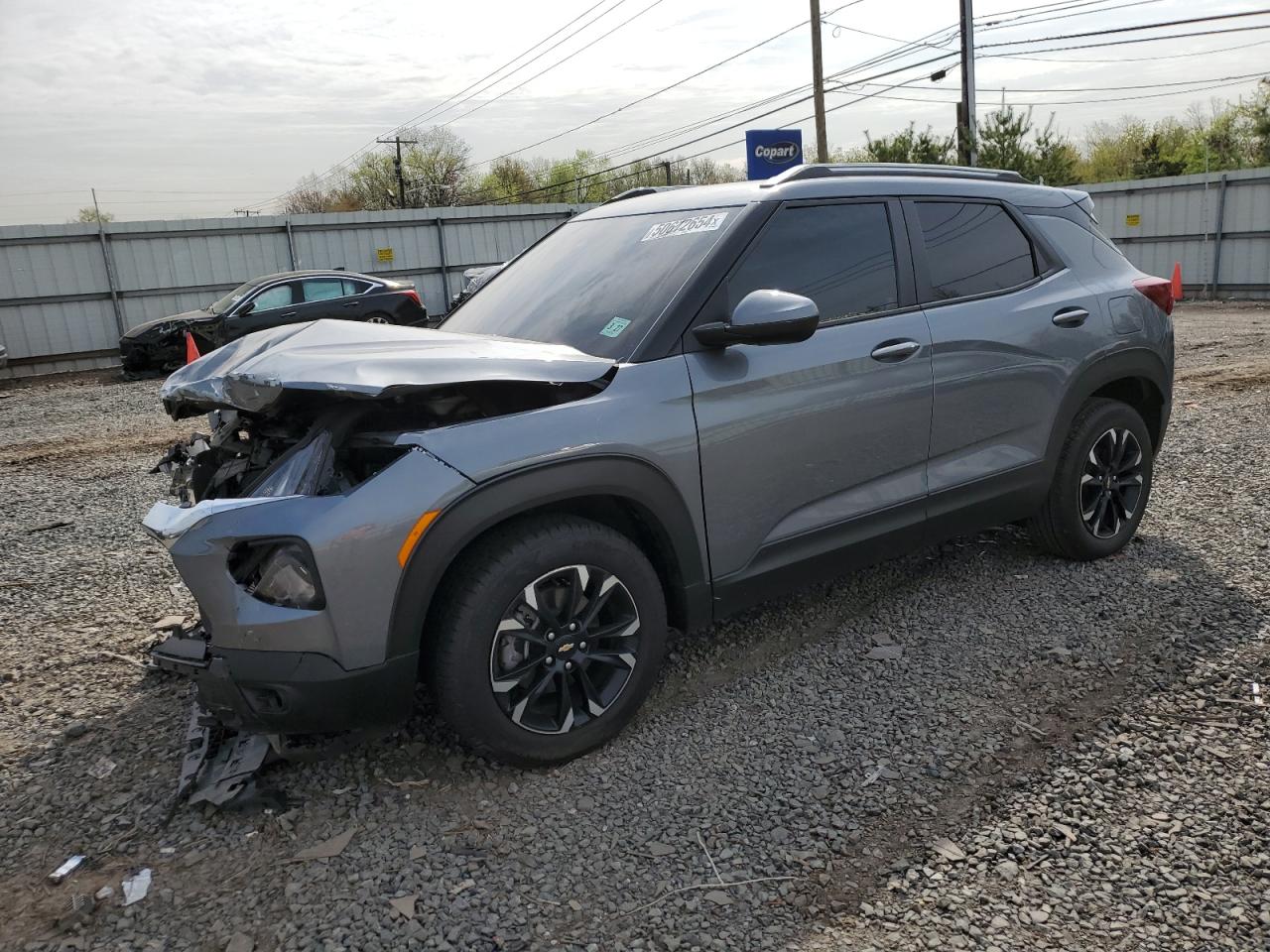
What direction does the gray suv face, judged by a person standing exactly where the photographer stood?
facing the viewer and to the left of the viewer

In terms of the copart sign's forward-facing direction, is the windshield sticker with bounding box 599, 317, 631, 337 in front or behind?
in front

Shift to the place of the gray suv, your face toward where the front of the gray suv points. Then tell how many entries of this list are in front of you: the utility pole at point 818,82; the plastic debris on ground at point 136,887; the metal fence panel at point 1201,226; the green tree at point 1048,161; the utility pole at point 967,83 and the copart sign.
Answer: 1

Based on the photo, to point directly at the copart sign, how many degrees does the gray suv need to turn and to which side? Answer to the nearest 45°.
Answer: approximately 135° to its right

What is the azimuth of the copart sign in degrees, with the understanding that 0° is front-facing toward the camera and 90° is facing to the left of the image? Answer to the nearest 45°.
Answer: approximately 0°

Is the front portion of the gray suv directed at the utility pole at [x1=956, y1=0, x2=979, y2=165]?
no

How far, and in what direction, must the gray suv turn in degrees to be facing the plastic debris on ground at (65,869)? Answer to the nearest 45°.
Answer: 0° — it already faces it

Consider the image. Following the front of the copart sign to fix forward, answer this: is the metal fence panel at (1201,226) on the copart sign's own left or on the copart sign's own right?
on the copart sign's own left

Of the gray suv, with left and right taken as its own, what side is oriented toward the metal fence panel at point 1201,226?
back

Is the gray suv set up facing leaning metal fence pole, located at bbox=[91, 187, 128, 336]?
no

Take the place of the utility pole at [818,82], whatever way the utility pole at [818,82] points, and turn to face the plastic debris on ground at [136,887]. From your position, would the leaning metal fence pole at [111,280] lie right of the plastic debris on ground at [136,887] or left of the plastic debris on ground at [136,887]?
right

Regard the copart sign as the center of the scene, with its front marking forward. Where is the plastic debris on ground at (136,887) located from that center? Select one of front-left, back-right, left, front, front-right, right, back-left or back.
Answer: front

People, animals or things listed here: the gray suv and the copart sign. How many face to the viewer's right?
0

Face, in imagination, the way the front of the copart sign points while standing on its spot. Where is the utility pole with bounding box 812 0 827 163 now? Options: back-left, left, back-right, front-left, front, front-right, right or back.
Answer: back

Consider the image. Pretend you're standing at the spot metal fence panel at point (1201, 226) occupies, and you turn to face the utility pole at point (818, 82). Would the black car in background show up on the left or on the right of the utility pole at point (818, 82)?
left

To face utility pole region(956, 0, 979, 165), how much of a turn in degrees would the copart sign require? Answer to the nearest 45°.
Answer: approximately 135° to its left
